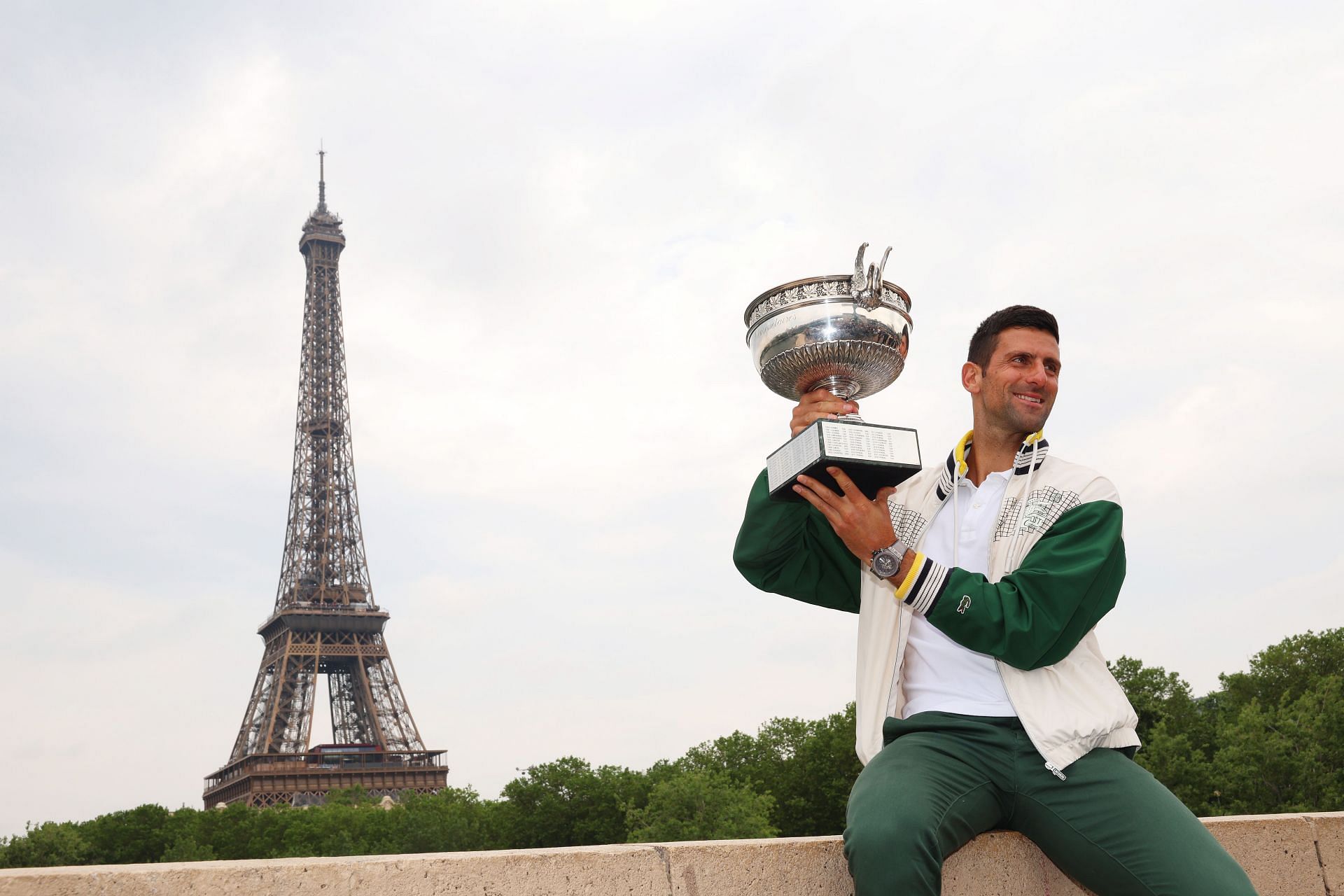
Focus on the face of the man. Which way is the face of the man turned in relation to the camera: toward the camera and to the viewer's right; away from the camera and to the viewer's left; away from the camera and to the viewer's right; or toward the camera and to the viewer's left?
toward the camera and to the viewer's right

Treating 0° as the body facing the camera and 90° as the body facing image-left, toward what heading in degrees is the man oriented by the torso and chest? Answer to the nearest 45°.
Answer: approximately 0°

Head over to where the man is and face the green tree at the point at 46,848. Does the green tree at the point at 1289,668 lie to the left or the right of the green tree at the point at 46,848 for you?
right

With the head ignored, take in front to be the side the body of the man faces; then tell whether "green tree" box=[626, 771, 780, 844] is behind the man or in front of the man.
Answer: behind

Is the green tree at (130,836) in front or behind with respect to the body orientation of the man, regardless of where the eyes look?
behind

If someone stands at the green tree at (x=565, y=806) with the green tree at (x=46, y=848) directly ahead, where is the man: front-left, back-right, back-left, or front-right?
back-left

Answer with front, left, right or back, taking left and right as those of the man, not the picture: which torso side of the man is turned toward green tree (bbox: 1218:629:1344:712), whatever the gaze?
back
